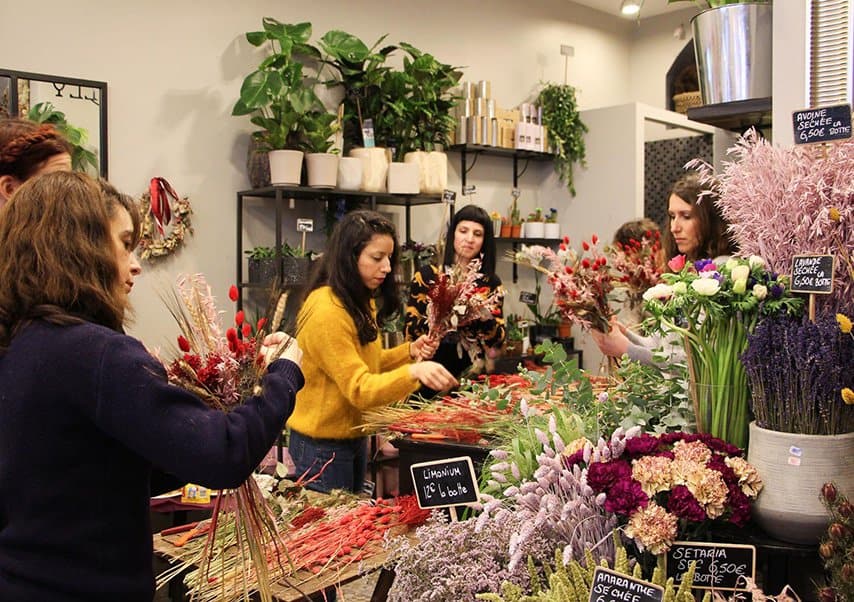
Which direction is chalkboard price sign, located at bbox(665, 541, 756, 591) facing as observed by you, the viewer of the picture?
facing the viewer

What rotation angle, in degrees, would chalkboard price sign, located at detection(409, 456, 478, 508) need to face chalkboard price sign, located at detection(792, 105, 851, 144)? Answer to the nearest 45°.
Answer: approximately 90° to its left

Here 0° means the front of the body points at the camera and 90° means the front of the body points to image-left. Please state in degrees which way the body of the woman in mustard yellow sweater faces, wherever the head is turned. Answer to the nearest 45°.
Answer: approximately 270°

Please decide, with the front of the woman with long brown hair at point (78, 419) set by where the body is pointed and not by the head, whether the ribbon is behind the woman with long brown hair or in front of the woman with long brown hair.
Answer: in front

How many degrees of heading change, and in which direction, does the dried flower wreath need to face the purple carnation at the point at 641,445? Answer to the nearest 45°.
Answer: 0° — it already faces it

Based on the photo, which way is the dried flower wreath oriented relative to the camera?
toward the camera

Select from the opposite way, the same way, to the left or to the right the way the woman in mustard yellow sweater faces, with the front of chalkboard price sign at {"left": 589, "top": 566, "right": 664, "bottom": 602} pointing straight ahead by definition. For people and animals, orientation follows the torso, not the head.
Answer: to the left

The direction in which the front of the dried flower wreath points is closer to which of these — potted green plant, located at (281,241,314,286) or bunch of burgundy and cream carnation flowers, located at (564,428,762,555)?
the bunch of burgundy and cream carnation flowers

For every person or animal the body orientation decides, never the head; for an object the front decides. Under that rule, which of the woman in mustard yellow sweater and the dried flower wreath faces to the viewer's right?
the woman in mustard yellow sweater

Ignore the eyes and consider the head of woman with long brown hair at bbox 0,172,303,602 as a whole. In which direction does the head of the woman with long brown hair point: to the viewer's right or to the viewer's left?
to the viewer's right

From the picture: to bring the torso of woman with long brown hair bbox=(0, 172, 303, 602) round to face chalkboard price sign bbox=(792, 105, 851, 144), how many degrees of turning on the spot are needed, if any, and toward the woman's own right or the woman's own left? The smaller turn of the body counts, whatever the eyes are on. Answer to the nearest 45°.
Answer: approximately 45° to the woman's own right
